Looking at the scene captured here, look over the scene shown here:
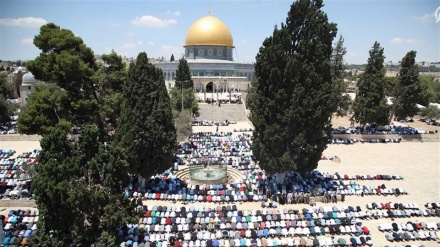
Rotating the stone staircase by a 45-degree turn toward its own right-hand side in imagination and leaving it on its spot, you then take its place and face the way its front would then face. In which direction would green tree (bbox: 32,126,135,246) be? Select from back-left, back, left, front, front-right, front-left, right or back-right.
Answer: front-left

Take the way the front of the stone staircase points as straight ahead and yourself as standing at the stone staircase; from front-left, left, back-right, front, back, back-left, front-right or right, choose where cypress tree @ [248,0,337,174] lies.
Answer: front

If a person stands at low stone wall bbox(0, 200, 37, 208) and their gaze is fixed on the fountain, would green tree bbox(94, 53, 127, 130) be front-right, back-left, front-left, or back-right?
front-left

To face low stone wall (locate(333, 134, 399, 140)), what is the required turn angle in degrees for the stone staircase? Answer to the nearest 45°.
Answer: approximately 45° to its left

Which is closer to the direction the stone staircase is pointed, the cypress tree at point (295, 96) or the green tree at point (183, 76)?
the cypress tree

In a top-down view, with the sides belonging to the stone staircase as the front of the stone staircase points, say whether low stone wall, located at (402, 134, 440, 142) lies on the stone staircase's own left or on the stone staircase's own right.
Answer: on the stone staircase's own left

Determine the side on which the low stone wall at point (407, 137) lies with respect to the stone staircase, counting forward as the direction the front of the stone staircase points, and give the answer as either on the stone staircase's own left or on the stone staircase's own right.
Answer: on the stone staircase's own left

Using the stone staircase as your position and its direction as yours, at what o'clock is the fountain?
The fountain is roughly at 12 o'clock from the stone staircase.

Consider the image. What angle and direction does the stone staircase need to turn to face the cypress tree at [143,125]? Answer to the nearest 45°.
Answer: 0° — it already faces it

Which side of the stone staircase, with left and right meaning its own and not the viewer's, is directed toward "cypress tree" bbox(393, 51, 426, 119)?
left

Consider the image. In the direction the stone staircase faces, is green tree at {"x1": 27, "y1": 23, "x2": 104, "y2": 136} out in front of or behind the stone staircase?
in front

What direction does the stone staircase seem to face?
toward the camera

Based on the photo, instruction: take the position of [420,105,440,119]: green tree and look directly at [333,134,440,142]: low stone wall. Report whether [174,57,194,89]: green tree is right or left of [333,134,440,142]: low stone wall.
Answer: right

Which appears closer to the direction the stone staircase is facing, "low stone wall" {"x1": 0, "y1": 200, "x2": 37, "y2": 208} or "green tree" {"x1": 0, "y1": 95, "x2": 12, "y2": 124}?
the low stone wall

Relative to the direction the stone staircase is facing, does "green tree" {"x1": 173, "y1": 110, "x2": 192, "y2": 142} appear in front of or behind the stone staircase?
in front
